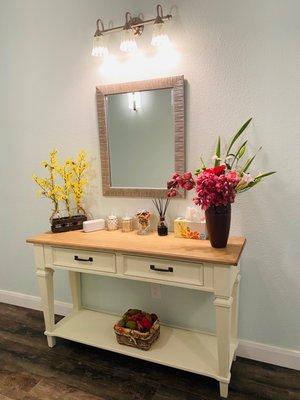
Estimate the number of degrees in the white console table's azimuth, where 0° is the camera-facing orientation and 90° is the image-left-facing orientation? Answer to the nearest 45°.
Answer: approximately 45°

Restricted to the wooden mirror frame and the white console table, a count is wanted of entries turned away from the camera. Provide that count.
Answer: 0
